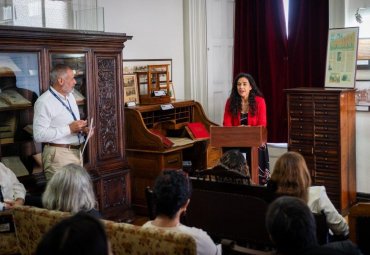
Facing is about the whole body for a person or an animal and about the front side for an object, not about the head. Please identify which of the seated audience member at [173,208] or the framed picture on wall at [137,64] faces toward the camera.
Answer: the framed picture on wall

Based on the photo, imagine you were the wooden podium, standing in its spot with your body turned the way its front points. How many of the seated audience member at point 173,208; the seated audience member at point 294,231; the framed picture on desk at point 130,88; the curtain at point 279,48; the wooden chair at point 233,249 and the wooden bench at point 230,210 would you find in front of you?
4

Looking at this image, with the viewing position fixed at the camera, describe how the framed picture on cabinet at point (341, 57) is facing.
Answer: facing the viewer

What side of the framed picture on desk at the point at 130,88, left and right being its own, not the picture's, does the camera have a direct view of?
front

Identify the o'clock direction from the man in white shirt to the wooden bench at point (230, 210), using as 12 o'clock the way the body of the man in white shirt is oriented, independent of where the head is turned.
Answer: The wooden bench is roughly at 12 o'clock from the man in white shirt.

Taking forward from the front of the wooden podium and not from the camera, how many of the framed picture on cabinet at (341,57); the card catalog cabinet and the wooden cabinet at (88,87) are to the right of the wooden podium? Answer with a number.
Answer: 1

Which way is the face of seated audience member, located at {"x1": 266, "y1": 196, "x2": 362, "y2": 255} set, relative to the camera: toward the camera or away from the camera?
away from the camera

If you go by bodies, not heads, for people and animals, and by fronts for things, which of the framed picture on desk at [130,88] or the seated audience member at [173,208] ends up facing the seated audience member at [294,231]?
the framed picture on desk

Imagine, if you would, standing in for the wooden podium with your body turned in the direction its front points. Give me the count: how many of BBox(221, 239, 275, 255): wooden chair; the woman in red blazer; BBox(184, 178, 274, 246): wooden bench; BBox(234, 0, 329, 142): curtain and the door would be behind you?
3

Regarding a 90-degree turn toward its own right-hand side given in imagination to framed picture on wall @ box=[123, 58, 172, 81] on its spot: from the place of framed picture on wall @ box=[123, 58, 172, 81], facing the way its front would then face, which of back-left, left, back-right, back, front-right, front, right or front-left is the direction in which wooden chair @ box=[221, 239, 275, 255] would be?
left

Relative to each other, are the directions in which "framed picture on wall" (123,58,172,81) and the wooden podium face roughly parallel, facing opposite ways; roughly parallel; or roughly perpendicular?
roughly parallel

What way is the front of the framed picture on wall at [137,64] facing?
toward the camera

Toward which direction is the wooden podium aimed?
toward the camera

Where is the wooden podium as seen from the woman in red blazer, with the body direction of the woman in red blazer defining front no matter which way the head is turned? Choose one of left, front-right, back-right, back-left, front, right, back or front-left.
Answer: front

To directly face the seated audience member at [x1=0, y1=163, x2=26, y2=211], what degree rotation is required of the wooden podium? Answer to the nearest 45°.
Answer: approximately 45° to its right

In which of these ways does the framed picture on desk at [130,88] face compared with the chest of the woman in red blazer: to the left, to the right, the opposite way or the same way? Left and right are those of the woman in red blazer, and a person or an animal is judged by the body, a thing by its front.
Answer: the same way

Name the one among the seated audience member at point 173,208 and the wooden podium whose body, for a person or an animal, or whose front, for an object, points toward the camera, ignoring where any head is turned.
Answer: the wooden podium

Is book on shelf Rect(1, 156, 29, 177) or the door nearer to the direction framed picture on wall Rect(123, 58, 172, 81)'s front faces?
the book on shelf

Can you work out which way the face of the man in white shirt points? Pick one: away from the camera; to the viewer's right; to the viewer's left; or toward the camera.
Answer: to the viewer's right

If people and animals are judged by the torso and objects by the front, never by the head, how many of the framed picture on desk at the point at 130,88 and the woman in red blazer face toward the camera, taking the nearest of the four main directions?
2
